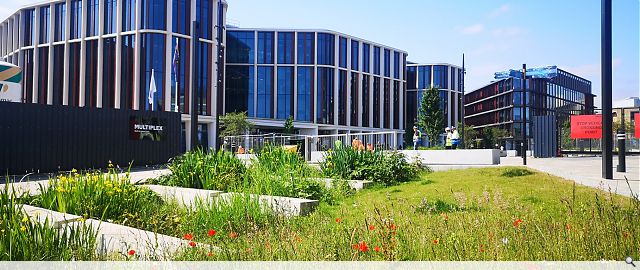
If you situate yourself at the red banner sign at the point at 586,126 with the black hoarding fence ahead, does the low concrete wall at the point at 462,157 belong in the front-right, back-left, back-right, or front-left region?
front-left

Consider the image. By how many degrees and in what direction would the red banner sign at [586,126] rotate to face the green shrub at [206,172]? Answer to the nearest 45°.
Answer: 0° — it already faces it

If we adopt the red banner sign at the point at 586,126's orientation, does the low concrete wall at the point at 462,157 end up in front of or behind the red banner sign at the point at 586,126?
in front

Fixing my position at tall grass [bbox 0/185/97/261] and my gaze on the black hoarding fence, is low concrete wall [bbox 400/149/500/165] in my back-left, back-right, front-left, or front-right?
front-right

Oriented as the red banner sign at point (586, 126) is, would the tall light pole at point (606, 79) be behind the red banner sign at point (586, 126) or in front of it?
in front

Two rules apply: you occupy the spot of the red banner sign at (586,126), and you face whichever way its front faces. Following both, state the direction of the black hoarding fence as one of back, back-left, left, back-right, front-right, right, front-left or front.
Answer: front-right

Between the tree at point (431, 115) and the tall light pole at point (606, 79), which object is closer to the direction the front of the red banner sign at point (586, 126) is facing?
the tall light pole

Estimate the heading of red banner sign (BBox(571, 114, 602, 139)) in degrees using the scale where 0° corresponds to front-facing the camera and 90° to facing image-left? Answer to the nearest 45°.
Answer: approximately 0°

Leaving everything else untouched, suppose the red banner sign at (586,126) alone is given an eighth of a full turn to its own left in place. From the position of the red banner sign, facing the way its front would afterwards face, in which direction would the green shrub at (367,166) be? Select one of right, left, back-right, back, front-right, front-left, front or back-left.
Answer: front-right

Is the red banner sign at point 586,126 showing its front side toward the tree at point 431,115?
no
